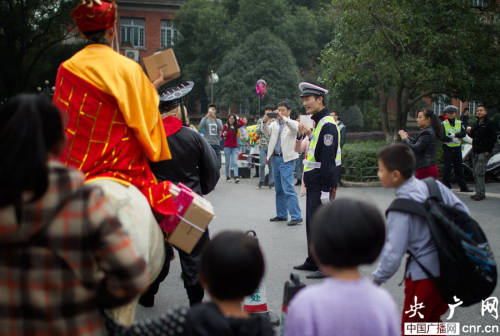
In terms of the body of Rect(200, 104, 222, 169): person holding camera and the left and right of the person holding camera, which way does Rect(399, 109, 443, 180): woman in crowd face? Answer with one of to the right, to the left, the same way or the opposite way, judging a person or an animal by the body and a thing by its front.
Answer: to the right

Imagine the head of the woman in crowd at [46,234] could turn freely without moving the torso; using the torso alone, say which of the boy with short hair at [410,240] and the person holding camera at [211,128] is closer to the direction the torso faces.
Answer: the person holding camera

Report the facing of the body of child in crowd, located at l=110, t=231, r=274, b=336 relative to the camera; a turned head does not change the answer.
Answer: away from the camera

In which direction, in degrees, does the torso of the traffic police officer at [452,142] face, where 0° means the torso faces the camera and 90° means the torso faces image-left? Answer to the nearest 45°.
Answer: approximately 0°

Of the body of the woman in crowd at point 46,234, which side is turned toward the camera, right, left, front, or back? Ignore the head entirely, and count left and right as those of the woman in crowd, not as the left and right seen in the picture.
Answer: back

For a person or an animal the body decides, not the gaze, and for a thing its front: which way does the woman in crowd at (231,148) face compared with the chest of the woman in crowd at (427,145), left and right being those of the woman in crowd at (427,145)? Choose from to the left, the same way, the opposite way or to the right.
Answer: to the left

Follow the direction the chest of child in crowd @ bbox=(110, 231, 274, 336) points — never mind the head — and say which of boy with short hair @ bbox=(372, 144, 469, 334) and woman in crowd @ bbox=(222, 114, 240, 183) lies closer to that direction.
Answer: the woman in crowd

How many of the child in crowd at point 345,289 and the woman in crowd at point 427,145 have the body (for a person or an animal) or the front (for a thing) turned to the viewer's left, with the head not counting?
1

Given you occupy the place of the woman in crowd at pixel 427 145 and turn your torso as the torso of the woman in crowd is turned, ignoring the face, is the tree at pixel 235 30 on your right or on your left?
on your right

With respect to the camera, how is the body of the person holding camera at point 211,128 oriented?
toward the camera

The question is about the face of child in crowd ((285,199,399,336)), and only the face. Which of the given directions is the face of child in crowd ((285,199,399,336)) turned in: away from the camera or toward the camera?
away from the camera

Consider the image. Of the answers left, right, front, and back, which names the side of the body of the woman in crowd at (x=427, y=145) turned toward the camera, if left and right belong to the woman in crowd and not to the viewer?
left

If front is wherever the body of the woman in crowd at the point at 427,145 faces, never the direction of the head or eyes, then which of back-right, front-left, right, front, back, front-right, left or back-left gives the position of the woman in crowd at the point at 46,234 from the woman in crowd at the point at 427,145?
left

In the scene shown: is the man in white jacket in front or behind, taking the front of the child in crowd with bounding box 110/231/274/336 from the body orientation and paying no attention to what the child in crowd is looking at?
in front

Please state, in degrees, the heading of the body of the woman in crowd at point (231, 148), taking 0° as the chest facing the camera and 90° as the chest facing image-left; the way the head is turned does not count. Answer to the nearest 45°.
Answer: approximately 0°
